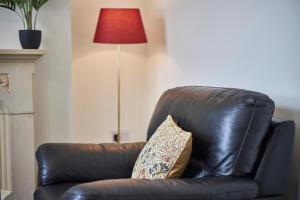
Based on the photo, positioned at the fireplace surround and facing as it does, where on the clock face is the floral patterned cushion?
The floral patterned cushion is roughly at 11 o'clock from the fireplace surround.

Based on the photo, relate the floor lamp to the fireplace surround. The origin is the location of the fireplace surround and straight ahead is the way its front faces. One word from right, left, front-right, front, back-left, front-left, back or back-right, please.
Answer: left

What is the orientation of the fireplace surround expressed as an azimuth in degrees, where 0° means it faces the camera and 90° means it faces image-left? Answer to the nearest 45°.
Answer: approximately 0°
